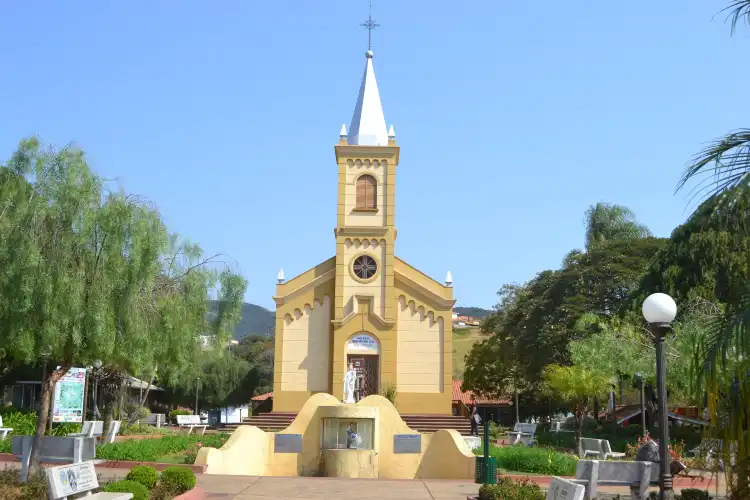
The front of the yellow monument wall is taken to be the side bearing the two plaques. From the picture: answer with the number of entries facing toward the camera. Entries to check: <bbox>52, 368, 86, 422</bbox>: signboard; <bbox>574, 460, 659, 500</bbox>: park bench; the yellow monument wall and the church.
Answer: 3

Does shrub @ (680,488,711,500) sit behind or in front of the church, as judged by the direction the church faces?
in front

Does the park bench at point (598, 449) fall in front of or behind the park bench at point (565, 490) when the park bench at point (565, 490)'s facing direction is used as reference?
behind

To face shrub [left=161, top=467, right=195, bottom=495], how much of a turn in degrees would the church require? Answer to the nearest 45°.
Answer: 0° — it already faces it

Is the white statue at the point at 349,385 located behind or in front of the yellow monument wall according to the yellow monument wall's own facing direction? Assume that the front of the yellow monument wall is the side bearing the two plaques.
behind

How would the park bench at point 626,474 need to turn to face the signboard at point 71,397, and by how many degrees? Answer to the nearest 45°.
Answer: approximately 45° to its left

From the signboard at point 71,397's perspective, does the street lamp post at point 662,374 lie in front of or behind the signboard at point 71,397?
in front

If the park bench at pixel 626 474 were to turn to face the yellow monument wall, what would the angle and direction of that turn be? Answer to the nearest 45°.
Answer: approximately 45° to its left

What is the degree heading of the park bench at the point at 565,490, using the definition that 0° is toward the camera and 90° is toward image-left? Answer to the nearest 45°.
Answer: approximately 45°
